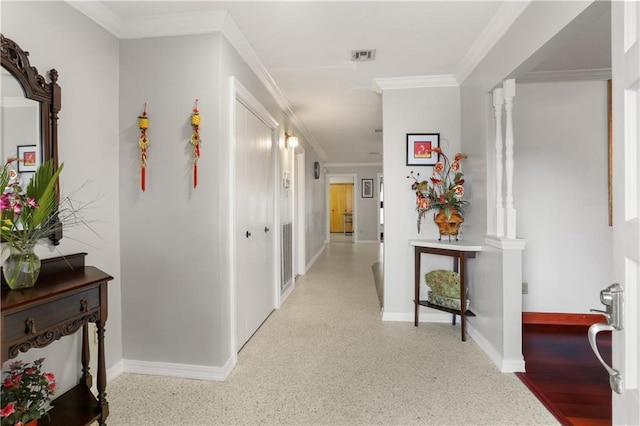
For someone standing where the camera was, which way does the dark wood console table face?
facing the viewer and to the right of the viewer

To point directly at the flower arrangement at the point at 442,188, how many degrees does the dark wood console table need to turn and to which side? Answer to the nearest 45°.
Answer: approximately 45° to its left

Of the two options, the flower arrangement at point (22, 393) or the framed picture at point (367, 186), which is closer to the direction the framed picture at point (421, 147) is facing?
the flower arrangement

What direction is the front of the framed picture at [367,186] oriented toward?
toward the camera

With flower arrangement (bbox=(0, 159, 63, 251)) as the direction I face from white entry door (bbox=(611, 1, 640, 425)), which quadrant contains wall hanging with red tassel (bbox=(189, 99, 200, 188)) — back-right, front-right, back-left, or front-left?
front-right

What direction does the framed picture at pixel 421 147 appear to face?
toward the camera

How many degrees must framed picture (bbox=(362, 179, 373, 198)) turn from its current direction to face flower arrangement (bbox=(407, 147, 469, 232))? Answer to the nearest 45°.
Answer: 0° — it already faces it
